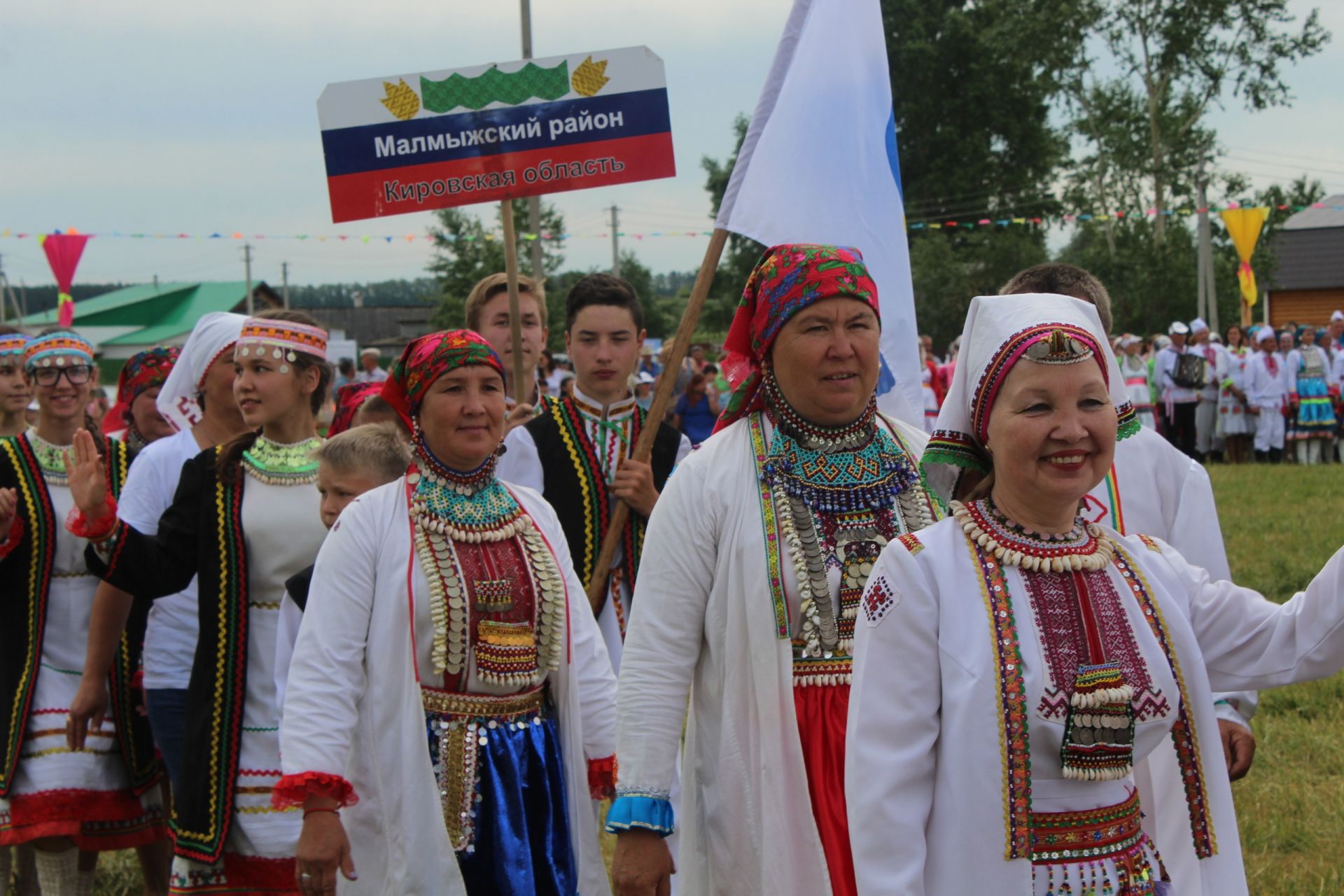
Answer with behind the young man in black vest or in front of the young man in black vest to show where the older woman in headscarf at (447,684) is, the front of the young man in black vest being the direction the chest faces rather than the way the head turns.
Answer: in front

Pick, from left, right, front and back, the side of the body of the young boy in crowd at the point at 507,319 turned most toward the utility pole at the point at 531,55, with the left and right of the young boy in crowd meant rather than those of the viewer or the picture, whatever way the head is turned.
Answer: back

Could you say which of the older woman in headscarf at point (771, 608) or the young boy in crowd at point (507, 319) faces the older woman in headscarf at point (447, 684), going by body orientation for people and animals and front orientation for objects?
the young boy in crowd

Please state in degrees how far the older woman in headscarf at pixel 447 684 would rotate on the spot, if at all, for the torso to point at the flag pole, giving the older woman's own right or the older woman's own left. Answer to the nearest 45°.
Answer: approximately 90° to the older woman's own left

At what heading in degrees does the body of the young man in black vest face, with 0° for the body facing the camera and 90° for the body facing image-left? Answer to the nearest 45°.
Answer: approximately 0°

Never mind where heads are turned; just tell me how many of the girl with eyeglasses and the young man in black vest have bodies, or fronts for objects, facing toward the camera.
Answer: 2
